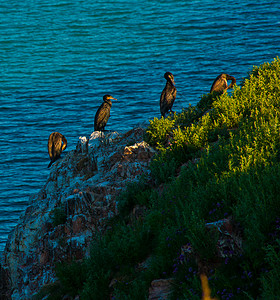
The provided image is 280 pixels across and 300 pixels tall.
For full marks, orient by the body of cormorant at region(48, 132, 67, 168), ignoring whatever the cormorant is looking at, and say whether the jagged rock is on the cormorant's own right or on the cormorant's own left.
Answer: on the cormorant's own right
